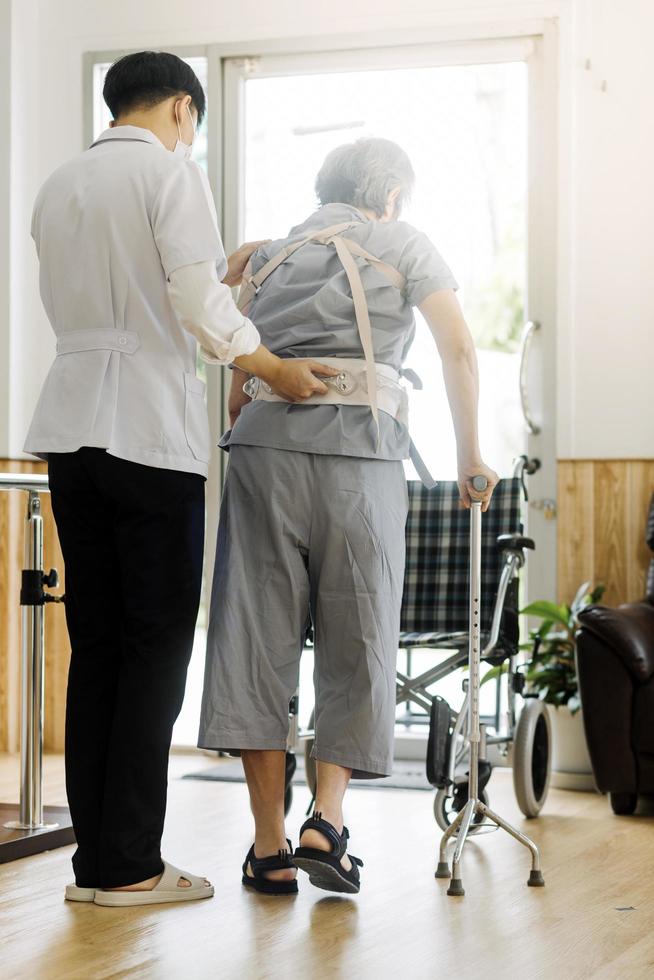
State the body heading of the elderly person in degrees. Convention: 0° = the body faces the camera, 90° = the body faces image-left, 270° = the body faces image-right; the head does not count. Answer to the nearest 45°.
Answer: approximately 180°

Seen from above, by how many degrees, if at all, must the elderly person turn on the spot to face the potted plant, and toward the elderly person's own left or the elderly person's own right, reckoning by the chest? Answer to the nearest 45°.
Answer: approximately 45° to the elderly person's own right

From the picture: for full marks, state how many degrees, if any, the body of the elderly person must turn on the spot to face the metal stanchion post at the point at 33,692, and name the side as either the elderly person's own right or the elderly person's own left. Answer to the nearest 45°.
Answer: approximately 45° to the elderly person's own left

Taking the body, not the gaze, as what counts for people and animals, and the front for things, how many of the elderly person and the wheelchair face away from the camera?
1

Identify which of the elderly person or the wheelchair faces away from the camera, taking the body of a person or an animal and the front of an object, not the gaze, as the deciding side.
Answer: the elderly person

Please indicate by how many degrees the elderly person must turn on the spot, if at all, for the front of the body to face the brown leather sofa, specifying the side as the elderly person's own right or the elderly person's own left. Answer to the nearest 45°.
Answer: approximately 45° to the elderly person's own right

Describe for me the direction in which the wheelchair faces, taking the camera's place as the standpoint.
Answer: facing the viewer and to the left of the viewer

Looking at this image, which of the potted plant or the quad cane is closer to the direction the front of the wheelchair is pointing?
the quad cane

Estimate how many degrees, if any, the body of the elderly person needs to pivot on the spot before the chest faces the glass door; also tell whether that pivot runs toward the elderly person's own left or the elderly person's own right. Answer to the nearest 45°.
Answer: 0° — they already face it
